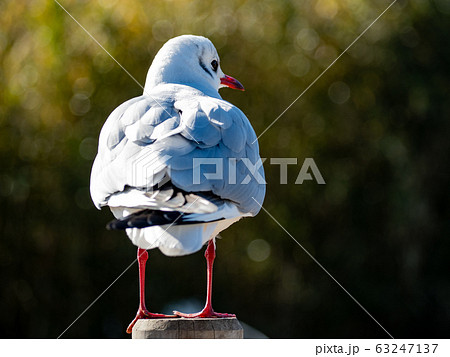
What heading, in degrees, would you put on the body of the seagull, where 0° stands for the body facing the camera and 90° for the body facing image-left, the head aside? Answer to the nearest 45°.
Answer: approximately 180°
